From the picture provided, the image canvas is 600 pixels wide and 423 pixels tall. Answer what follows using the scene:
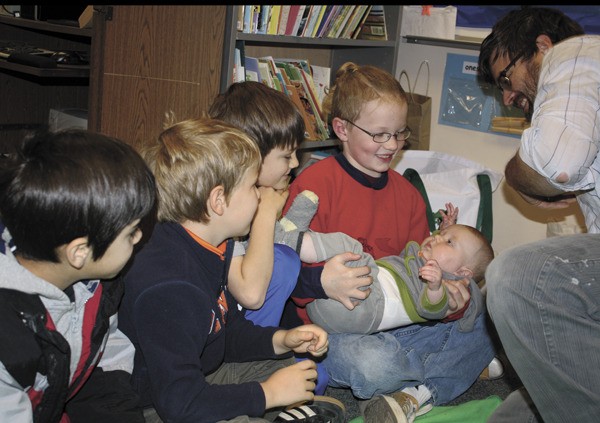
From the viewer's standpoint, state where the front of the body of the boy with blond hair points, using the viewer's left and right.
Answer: facing to the right of the viewer

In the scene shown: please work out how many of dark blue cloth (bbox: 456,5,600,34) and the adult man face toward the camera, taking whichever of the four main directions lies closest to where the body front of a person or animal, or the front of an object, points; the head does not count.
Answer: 1

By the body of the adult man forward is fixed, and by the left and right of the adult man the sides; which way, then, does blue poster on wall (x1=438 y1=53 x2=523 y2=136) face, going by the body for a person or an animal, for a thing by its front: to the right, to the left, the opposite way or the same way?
to the left

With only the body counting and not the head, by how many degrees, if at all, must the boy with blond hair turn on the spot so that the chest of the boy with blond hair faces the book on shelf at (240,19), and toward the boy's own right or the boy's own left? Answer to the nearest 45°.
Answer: approximately 90° to the boy's own left

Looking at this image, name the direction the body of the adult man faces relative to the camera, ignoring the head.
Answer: to the viewer's left

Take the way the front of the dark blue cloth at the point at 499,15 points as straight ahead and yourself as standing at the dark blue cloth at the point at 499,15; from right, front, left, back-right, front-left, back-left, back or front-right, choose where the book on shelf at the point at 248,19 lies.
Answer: front-right

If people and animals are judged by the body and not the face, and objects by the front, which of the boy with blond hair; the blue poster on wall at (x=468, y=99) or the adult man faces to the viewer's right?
the boy with blond hair

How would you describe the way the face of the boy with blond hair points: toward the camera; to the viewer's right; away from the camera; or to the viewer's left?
to the viewer's right

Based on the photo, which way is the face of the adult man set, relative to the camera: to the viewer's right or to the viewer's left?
to the viewer's left
